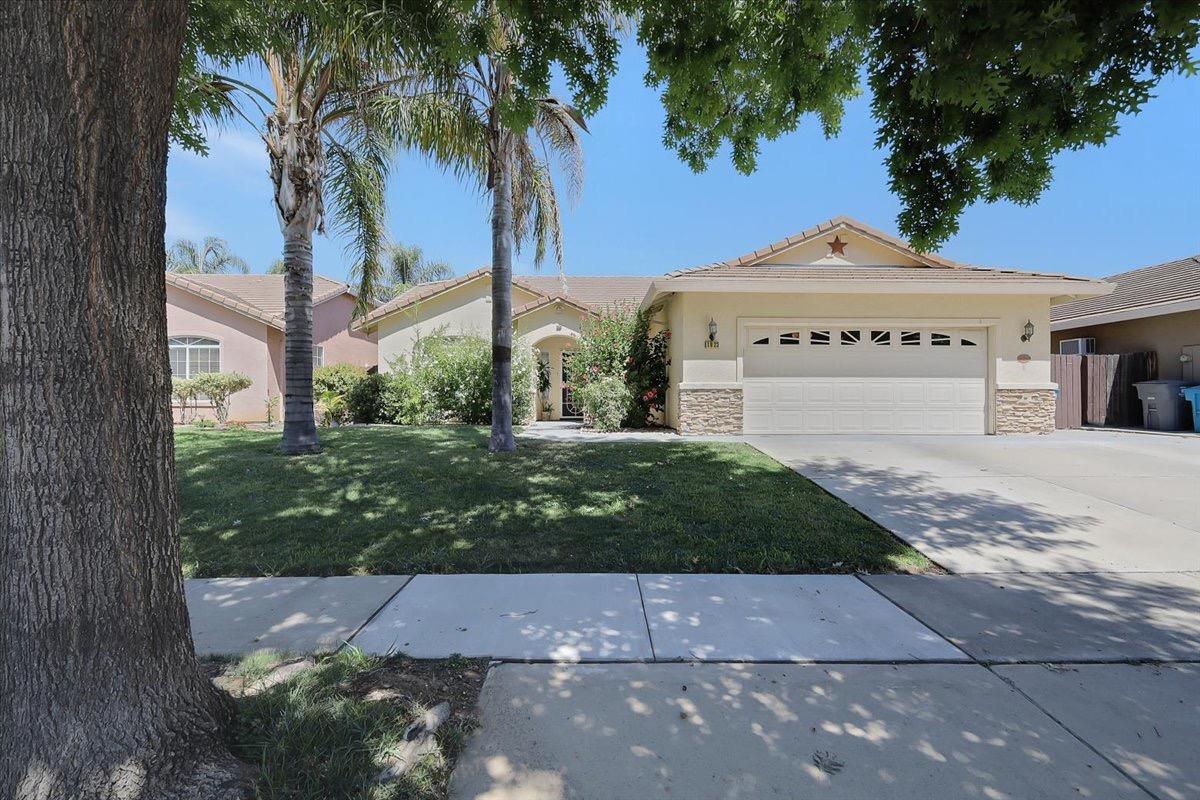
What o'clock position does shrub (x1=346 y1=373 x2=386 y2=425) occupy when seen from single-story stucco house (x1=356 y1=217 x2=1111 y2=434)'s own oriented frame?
The shrub is roughly at 3 o'clock from the single-story stucco house.

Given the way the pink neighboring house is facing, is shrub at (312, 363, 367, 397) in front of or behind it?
in front

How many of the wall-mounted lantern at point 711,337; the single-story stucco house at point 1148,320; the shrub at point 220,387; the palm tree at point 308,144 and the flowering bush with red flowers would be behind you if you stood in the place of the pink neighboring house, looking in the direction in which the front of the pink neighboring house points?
0

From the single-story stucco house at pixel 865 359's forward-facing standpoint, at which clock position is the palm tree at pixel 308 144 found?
The palm tree is roughly at 2 o'clock from the single-story stucco house.

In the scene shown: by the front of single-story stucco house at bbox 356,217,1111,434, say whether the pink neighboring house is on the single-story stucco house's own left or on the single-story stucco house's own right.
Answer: on the single-story stucco house's own right

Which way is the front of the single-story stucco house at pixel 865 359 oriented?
toward the camera

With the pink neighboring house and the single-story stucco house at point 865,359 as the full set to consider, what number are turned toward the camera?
2

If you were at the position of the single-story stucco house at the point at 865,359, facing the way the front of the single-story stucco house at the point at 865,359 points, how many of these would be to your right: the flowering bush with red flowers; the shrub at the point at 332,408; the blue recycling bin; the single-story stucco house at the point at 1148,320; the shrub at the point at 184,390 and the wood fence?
3

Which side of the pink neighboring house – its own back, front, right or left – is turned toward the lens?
front

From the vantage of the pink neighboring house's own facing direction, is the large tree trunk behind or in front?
in front

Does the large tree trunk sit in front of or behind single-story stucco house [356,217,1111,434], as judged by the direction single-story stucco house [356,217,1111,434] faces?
in front

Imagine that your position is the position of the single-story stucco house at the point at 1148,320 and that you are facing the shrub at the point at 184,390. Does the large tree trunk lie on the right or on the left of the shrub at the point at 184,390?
left

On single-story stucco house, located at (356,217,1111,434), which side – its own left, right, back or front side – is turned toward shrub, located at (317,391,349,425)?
right

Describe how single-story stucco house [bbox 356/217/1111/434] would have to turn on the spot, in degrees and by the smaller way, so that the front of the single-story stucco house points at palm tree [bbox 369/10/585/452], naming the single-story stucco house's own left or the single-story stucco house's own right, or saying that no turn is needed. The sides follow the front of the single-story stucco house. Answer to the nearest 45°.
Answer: approximately 45° to the single-story stucco house's own right

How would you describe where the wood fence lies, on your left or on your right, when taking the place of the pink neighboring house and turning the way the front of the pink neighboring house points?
on your left

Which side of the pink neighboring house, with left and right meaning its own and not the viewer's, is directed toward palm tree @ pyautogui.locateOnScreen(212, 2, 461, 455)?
front

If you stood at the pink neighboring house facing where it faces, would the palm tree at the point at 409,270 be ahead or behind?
behind

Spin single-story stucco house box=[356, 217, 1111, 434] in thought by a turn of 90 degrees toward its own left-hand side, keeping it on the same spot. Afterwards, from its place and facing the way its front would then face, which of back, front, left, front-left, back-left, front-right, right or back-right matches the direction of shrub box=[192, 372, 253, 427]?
back

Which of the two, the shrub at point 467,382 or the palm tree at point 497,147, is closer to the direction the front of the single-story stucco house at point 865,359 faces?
the palm tree
